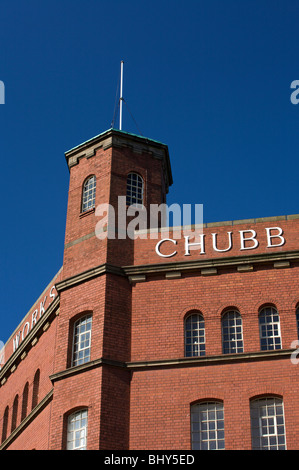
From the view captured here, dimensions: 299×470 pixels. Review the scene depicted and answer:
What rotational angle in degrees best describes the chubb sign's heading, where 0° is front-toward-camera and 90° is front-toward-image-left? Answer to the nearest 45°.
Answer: approximately 0°
